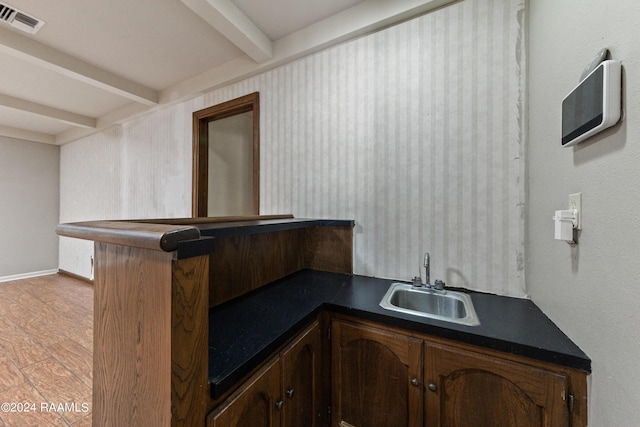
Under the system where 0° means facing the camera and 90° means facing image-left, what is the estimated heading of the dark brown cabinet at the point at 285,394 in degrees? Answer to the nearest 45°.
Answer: approximately 315°
